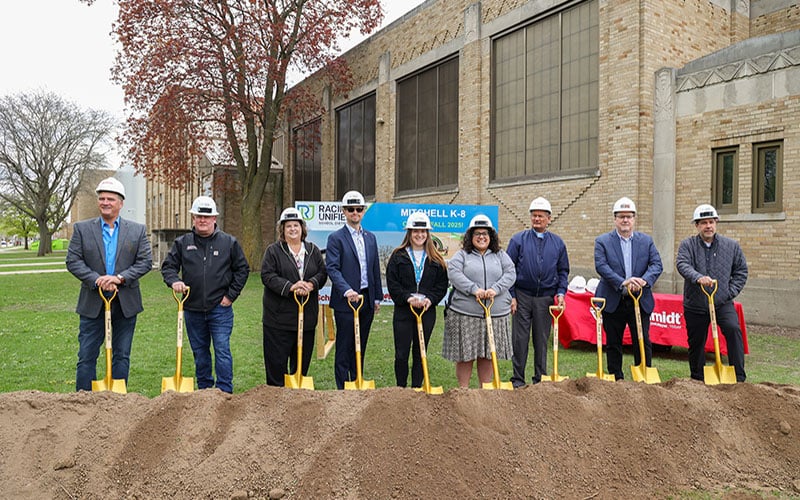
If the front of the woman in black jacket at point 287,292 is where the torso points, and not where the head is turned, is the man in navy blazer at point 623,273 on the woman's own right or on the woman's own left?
on the woman's own left

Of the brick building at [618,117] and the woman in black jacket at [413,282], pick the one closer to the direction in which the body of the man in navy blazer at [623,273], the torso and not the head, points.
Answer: the woman in black jacket

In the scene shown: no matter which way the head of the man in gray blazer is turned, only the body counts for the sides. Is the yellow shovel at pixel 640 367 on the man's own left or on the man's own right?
on the man's own left

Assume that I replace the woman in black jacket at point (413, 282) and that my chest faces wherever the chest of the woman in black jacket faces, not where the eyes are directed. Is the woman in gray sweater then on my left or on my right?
on my left

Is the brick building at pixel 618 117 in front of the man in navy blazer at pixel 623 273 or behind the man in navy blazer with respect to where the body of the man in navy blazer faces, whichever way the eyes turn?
behind

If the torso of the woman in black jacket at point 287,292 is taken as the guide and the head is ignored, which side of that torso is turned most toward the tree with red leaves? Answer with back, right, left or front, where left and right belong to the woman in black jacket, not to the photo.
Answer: back

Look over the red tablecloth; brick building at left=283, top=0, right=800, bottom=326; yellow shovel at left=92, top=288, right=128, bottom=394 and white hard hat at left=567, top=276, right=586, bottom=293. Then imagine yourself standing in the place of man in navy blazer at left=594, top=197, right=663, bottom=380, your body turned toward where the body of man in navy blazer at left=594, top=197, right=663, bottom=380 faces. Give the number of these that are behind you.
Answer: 3

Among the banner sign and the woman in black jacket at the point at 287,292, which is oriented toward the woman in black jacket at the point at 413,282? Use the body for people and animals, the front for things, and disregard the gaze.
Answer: the banner sign
